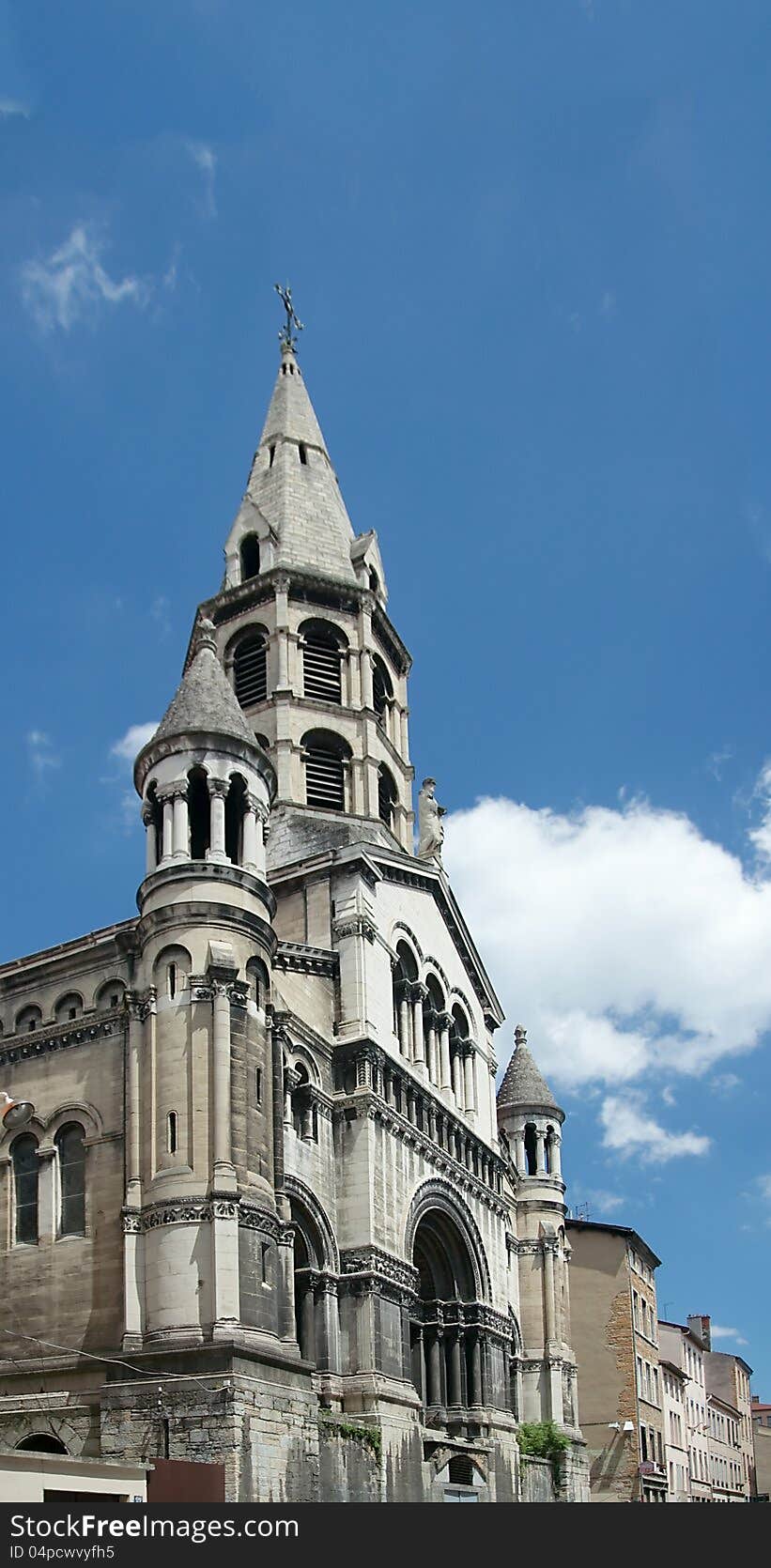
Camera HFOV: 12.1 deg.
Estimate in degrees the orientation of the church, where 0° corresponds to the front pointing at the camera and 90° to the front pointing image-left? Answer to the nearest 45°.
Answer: approximately 315°
